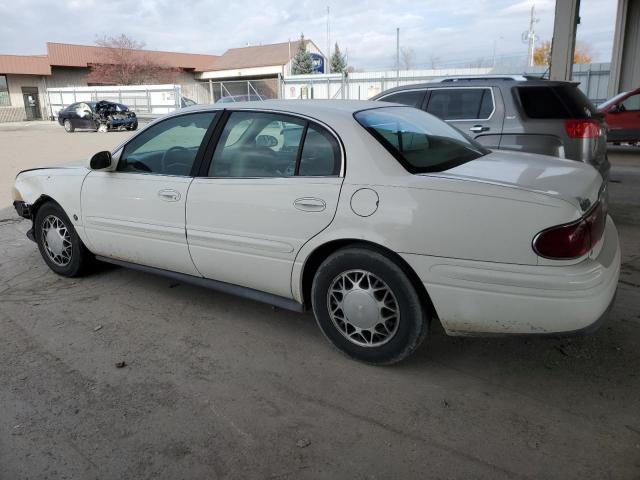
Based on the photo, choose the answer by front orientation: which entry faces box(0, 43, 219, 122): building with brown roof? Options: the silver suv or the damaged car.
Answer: the silver suv

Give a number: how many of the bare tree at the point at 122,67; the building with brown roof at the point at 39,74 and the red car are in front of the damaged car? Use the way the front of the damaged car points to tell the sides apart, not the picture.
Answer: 1

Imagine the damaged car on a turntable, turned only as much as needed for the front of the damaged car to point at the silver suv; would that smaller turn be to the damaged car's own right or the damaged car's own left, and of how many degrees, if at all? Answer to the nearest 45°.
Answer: approximately 45° to the damaged car's own right

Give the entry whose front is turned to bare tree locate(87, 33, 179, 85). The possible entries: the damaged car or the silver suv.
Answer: the silver suv

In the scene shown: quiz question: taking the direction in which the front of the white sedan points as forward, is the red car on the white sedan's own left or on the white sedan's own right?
on the white sedan's own right

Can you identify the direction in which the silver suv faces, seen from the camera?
facing away from the viewer and to the left of the viewer

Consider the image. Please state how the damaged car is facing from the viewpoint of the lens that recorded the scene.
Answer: facing the viewer and to the right of the viewer

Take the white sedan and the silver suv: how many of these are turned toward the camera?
0

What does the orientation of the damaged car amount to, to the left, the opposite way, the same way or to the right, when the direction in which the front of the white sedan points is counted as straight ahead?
the opposite way

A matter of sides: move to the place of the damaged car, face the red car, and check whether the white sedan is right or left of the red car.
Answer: right

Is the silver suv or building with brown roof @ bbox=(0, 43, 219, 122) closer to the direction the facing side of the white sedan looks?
the building with brown roof

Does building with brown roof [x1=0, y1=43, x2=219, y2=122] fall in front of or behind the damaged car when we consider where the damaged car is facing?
behind

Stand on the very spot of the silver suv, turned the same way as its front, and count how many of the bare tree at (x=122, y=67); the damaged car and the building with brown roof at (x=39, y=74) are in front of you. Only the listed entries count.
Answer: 3

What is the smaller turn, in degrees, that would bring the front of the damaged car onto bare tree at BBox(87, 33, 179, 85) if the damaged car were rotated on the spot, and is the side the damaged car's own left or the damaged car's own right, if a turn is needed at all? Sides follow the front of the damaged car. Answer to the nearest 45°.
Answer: approximately 135° to the damaged car's own left

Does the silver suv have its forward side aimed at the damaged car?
yes

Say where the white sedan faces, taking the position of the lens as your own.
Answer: facing away from the viewer and to the left of the viewer
